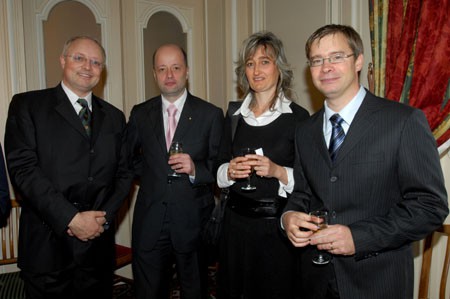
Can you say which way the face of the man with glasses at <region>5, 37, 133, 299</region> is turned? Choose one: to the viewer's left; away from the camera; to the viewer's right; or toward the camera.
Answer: toward the camera

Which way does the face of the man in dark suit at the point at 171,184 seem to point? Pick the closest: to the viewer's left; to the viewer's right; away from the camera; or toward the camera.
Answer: toward the camera

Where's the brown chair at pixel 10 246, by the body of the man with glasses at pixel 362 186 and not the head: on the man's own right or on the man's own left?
on the man's own right

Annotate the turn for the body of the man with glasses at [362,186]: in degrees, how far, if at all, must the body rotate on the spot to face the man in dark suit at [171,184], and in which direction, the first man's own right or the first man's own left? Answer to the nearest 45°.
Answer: approximately 90° to the first man's own right

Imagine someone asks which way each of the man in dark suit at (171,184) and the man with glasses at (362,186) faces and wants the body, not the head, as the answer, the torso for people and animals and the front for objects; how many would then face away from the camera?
0

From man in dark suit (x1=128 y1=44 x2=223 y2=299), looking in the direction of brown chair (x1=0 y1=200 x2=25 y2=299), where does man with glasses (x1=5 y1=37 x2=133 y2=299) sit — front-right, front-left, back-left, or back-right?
front-left

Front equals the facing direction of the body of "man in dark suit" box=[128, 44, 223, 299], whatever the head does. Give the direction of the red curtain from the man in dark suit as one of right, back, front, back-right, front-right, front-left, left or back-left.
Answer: left

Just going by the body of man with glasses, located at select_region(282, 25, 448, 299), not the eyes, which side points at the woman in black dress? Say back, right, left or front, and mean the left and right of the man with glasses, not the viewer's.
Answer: right

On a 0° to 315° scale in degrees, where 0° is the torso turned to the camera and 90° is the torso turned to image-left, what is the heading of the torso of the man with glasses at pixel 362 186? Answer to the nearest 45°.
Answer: approximately 45°

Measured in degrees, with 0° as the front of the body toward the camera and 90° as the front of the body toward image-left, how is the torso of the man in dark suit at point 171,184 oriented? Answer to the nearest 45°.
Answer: approximately 0°

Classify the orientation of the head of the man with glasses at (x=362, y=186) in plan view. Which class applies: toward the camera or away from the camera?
toward the camera

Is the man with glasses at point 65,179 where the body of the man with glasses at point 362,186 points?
no

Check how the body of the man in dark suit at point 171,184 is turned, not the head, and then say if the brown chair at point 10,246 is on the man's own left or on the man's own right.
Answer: on the man's own right

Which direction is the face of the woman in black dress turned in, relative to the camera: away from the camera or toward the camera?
toward the camera

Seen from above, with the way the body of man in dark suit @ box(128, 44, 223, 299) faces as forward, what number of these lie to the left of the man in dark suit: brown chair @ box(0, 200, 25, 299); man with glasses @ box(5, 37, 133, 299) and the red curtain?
1

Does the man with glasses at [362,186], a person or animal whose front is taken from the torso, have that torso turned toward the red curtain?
no
